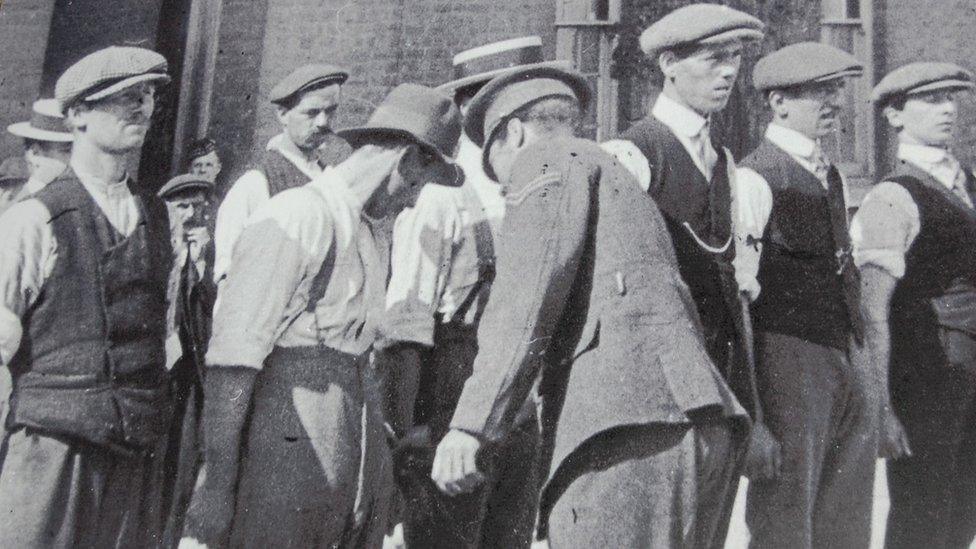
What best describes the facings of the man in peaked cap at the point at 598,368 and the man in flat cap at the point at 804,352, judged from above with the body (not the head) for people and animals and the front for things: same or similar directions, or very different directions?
very different directions

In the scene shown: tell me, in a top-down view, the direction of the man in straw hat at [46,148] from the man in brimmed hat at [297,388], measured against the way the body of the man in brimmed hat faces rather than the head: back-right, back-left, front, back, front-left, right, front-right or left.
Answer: back-left

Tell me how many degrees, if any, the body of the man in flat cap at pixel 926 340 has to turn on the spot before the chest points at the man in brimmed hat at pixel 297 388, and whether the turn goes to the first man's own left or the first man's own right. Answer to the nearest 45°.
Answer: approximately 90° to the first man's own right

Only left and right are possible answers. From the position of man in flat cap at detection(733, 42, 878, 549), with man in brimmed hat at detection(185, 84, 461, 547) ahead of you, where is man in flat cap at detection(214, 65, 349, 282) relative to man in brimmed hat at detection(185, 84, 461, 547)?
right

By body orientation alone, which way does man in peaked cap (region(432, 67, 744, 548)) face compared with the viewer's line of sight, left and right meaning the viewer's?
facing away from the viewer and to the left of the viewer

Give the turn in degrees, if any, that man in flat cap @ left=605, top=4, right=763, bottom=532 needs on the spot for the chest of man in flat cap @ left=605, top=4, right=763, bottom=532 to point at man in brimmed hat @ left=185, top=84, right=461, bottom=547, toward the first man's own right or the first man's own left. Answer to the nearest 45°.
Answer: approximately 90° to the first man's own right

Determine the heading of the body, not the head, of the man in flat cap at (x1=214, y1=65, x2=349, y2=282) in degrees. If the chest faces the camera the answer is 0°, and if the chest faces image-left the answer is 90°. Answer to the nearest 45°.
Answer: approximately 315°

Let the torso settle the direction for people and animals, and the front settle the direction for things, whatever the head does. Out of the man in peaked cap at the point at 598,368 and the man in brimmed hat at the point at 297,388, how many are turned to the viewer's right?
1

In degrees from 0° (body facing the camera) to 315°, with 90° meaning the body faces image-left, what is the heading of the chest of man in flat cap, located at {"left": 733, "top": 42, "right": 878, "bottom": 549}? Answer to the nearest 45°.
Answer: approximately 315°

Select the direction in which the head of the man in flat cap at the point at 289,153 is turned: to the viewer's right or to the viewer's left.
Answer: to the viewer's right
